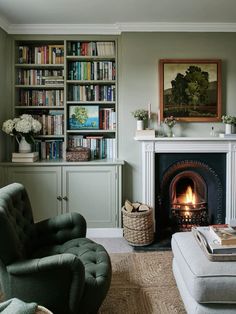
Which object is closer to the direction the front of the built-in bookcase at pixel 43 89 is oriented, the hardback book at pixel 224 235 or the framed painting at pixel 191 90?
the hardback book

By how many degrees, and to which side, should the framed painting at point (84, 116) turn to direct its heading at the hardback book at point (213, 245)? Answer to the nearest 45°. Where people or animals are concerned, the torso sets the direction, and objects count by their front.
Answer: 0° — it already faces it

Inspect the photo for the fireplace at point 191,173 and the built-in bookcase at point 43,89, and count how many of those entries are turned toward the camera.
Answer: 2

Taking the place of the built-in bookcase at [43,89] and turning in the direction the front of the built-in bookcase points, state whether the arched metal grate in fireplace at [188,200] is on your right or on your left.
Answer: on your left

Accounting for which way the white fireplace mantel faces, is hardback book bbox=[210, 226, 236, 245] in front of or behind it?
in front

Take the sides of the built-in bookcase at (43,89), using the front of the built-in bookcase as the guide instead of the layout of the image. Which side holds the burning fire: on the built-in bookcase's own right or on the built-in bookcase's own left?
on the built-in bookcase's own left

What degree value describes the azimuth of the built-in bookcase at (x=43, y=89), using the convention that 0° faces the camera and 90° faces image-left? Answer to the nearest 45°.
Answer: approximately 0°

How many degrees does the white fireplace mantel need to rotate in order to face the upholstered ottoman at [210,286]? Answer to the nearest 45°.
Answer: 0° — it already faces it

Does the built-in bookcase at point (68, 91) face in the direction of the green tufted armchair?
yes

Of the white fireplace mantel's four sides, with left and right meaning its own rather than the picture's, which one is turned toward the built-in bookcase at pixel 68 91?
right

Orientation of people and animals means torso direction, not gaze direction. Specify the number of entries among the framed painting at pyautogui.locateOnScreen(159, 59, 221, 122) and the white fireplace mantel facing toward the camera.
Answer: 2

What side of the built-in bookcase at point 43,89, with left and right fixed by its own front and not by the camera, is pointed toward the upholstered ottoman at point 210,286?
front
